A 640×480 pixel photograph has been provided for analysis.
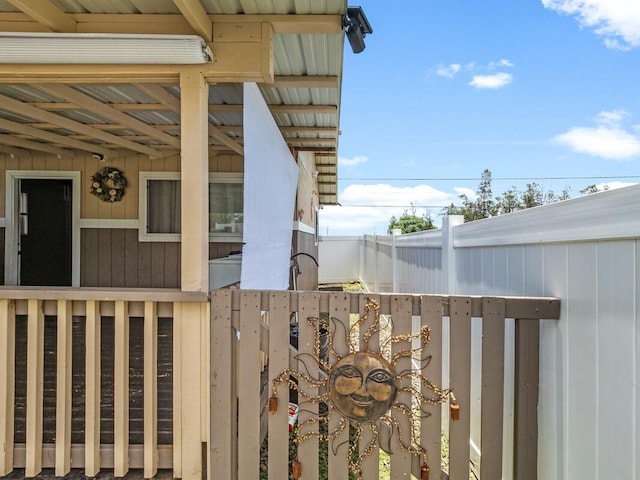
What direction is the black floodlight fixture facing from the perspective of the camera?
to the viewer's right

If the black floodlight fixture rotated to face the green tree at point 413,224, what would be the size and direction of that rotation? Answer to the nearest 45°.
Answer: approximately 90° to its left

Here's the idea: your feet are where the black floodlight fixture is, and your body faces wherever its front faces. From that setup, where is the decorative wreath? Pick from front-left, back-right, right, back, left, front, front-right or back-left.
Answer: back-left

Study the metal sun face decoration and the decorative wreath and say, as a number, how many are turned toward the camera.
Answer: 2

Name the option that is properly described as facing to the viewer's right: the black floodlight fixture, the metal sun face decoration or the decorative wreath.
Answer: the black floodlight fixture

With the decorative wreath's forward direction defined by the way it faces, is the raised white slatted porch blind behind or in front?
in front

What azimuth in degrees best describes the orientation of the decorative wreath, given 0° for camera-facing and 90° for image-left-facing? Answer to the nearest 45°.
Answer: approximately 0°

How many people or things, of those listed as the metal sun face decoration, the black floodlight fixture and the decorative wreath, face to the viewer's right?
1
